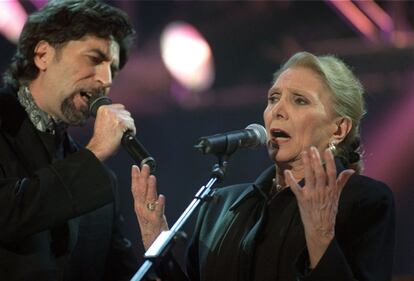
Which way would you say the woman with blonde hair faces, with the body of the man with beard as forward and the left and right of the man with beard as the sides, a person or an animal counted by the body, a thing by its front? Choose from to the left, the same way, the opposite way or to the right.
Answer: to the right

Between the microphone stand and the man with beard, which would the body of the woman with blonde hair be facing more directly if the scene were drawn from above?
the microphone stand

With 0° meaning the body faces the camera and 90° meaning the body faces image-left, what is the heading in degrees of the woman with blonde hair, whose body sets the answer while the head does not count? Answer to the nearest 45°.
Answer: approximately 45°

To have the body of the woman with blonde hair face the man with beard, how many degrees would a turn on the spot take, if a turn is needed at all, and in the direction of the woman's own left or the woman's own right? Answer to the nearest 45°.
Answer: approximately 45° to the woman's own right

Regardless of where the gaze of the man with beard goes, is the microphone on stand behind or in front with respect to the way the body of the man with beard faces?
in front

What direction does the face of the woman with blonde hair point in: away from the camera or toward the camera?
toward the camera

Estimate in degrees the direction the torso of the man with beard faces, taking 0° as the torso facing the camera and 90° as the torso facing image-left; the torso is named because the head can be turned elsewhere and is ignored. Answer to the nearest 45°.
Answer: approximately 315°

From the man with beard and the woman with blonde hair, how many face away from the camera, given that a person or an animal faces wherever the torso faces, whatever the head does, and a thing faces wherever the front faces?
0

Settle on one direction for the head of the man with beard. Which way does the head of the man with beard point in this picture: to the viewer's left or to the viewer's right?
to the viewer's right
